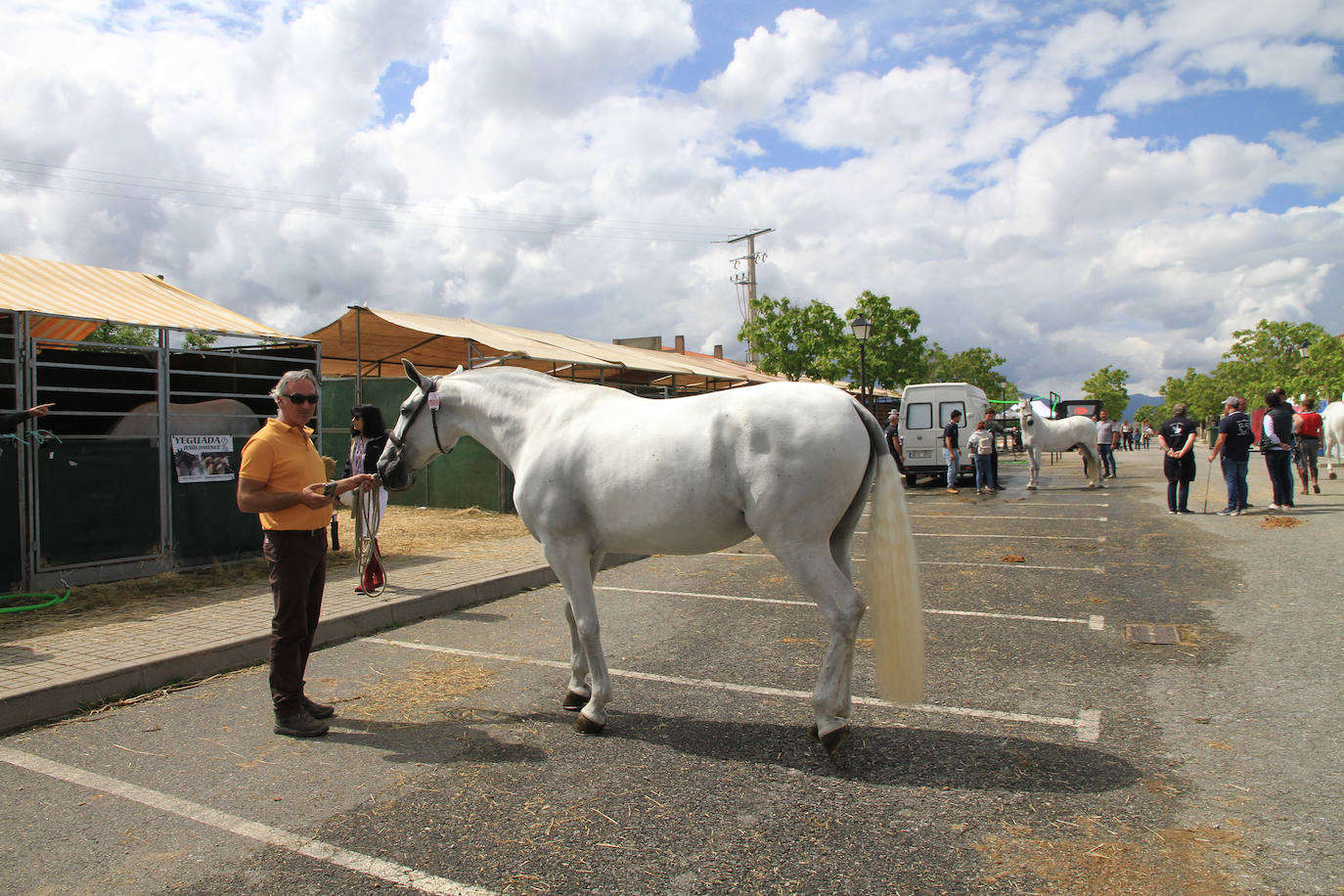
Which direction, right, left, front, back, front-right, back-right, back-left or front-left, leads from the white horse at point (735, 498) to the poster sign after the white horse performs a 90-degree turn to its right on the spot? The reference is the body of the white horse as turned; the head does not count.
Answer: front-left

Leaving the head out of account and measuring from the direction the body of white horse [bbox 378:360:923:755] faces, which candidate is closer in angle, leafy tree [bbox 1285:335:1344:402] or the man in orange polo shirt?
the man in orange polo shirt

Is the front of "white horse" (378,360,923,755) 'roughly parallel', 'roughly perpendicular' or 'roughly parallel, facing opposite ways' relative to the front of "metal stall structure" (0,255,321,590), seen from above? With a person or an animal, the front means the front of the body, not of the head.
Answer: roughly parallel, facing opposite ways

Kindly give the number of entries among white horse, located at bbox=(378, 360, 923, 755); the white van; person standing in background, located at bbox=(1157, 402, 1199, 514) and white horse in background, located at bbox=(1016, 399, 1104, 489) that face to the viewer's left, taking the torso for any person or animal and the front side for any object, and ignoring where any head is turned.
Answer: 2

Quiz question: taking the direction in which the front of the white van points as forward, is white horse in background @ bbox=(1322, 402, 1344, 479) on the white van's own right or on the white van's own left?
on the white van's own right

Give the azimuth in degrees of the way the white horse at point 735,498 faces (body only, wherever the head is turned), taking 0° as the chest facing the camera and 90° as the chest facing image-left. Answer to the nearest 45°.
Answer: approximately 90°

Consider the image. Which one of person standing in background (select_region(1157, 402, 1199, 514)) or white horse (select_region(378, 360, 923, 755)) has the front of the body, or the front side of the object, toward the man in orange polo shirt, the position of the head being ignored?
the white horse

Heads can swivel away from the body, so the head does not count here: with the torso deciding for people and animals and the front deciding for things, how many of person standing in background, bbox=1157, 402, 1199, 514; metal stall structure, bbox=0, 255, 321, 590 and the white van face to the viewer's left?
0

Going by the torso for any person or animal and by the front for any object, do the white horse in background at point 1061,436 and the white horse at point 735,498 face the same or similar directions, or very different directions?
same or similar directions

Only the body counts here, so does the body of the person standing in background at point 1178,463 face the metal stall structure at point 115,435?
no

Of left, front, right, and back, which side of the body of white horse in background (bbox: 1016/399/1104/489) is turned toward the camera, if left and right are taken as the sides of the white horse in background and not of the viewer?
left

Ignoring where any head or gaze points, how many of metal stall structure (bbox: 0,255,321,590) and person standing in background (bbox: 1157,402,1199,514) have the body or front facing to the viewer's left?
0

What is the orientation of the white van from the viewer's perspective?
away from the camera

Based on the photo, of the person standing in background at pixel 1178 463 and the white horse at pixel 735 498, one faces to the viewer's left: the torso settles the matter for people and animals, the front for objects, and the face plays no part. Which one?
the white horse

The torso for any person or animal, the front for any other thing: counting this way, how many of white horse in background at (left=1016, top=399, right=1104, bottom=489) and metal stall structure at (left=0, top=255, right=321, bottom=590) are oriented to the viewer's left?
1
